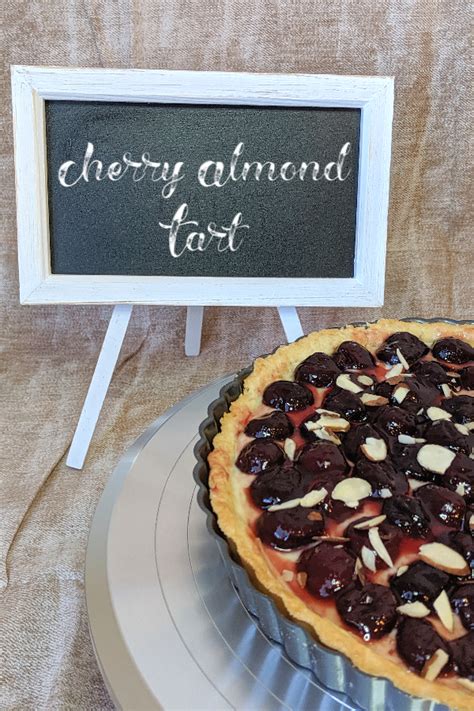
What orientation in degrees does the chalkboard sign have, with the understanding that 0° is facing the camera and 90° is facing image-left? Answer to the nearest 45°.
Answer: approximately 0°

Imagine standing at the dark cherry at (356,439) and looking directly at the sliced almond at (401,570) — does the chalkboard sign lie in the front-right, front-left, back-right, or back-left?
back-right

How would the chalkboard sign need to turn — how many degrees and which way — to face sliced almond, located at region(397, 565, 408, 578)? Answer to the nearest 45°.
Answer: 0° — it already faces it
